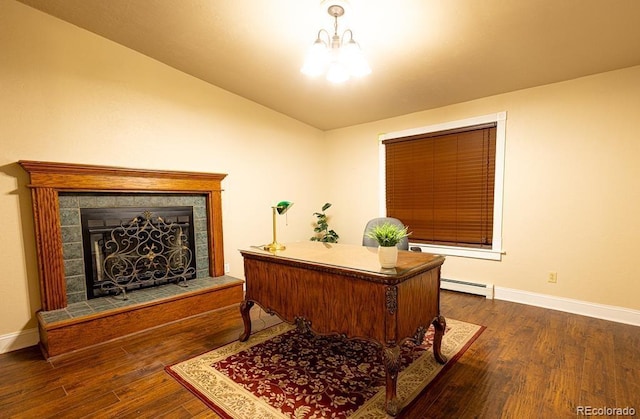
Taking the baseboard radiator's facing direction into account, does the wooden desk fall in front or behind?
in front

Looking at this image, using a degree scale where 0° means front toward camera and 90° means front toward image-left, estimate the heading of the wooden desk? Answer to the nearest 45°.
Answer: approximately 225°

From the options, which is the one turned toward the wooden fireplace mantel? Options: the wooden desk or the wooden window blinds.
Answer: the wooden window blinds

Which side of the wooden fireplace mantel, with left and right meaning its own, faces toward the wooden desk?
front

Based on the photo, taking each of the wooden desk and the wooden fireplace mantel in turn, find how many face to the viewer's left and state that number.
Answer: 0

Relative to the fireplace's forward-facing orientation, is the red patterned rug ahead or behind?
ahead

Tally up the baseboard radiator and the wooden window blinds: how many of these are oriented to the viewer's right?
0

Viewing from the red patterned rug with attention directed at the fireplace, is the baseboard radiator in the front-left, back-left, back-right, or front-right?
back-right
